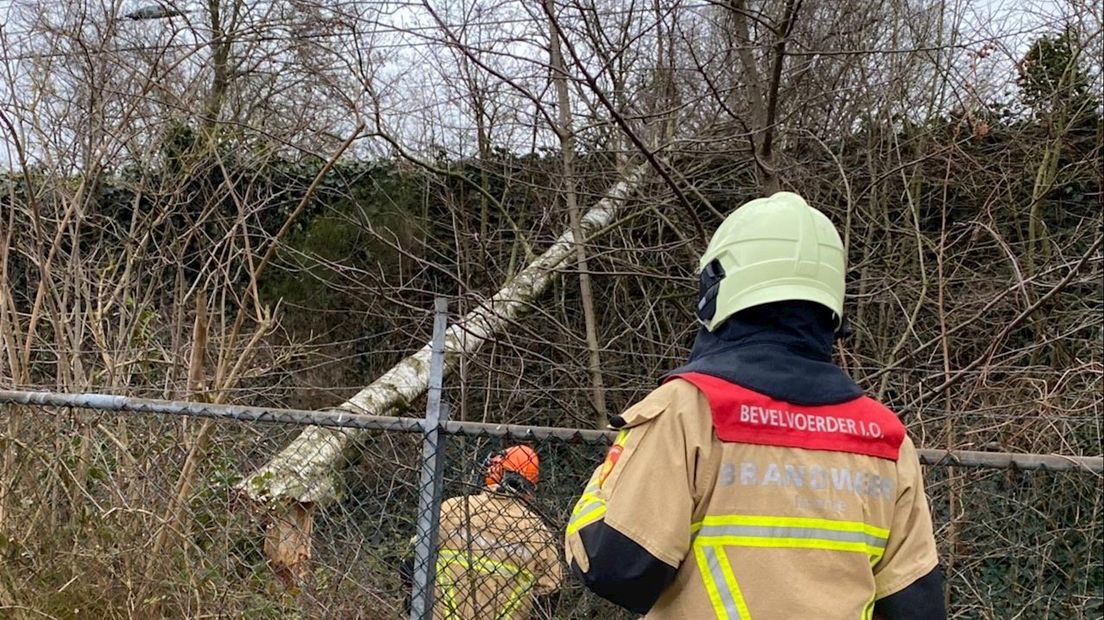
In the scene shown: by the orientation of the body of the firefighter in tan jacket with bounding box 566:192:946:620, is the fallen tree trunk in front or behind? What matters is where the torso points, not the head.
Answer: in front

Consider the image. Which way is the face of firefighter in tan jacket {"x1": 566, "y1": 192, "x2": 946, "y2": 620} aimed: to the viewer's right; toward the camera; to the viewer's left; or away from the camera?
away from the camera

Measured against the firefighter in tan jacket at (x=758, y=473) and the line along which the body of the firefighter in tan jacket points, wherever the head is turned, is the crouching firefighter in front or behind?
in front

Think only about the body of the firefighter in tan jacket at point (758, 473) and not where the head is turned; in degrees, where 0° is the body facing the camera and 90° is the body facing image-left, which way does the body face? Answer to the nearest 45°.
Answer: approximately 135°
